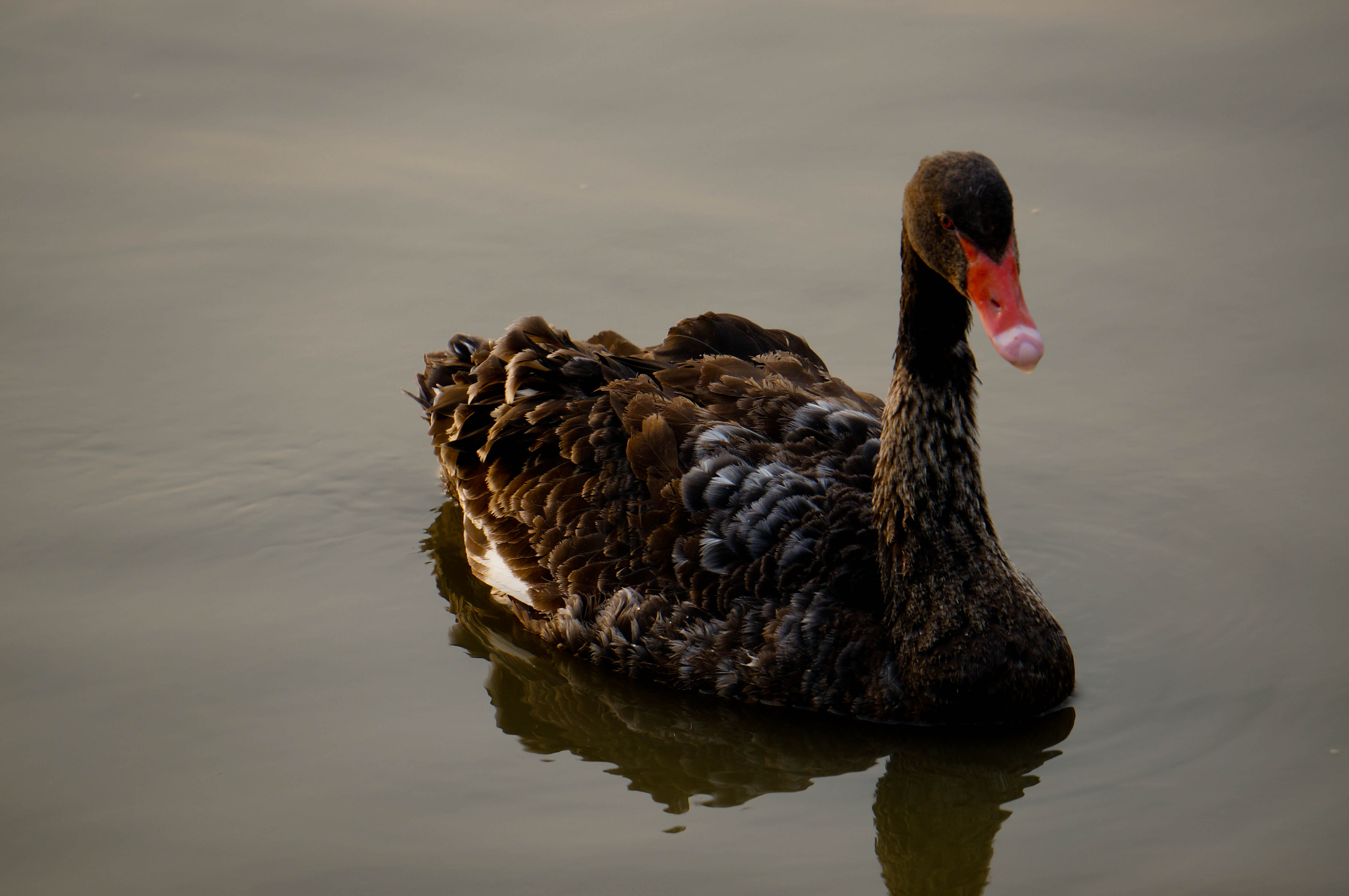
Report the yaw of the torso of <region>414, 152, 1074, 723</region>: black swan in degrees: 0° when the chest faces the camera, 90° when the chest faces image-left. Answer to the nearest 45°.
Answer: approximately 315°
